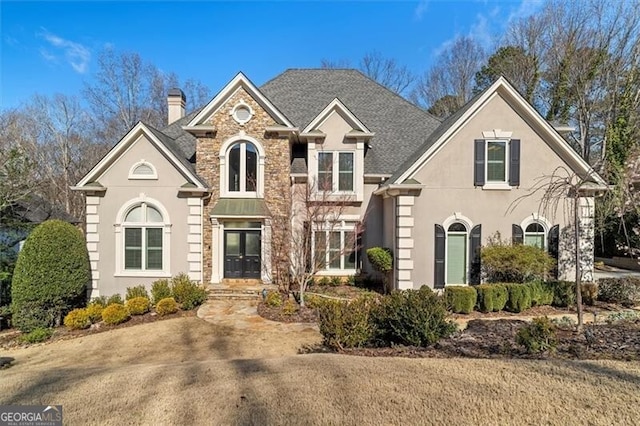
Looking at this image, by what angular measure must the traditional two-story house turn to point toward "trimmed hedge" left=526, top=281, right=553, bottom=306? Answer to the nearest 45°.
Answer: approximately 90° to its left

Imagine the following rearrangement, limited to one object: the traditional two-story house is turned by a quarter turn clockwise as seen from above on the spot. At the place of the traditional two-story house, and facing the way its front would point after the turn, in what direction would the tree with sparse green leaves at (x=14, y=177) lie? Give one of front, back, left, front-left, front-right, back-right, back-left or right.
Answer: front

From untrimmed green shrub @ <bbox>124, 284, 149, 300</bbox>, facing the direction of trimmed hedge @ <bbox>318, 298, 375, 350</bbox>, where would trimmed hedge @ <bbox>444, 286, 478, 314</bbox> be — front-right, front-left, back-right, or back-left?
front-left

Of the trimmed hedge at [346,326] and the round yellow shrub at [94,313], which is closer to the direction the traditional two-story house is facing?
the trimmed hedge

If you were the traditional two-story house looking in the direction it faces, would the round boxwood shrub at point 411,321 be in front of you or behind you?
in front

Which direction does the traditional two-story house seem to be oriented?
toward the camera

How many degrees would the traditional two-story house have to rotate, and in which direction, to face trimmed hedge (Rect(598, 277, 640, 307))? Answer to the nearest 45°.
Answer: approximately 90° to its left

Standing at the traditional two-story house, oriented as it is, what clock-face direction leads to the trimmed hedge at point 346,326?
The trimmed hedge is roughly at 12 o'clock from the traditional two-story house.
